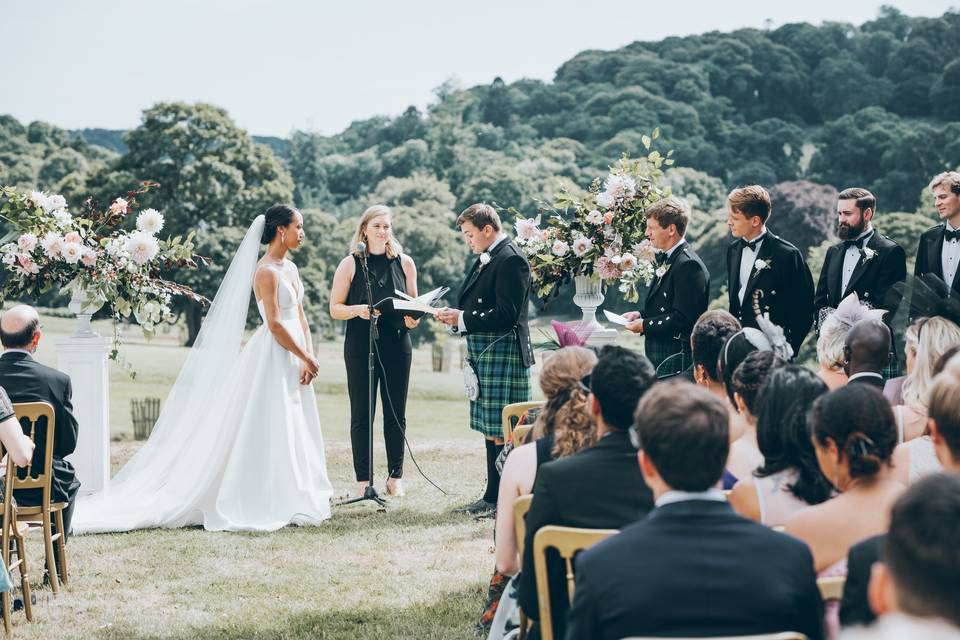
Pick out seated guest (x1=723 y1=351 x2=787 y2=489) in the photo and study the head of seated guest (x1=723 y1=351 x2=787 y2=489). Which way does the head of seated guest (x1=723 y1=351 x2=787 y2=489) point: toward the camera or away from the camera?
away from the camera

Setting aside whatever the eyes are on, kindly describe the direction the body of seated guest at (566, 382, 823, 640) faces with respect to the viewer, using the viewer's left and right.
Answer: facing away from the viewer

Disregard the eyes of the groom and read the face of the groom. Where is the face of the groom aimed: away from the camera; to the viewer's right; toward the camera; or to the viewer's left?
to the viewer's left

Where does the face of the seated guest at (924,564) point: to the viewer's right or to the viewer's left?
to the viewer's left

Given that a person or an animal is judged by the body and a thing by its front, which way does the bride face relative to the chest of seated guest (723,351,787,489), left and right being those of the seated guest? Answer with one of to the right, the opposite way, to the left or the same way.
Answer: to the right

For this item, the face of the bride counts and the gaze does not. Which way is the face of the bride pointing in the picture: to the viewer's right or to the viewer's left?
to the viewer's right

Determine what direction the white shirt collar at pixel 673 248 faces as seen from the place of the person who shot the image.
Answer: facing to the left of the viewer

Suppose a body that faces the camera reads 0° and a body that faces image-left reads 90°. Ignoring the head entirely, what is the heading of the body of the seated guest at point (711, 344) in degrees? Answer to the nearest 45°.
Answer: approximately 135°

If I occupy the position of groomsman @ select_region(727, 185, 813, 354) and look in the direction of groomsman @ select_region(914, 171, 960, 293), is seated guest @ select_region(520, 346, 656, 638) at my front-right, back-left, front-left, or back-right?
back-right

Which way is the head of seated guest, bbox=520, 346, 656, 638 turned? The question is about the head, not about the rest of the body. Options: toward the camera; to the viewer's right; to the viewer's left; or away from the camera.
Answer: away from the camera

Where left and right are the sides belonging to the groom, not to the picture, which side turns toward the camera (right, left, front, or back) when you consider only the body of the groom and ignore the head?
left

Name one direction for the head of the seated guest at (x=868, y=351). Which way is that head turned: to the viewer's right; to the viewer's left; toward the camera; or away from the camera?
away from the camera

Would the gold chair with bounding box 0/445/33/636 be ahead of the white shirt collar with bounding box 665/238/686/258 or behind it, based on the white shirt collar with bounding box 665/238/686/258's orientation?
ahead

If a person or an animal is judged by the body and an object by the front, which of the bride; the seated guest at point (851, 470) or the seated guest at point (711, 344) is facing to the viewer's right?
the bride

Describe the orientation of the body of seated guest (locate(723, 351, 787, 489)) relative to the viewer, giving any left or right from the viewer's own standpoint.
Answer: facing away from the viewer and to the left of the viewer

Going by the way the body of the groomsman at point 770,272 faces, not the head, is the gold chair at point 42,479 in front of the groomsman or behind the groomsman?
in front
